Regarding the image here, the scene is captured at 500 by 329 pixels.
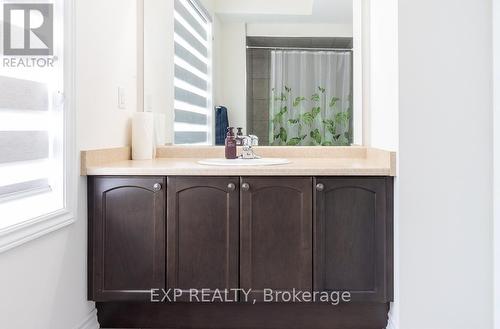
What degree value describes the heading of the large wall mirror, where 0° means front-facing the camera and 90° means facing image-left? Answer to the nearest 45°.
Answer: approximately 0°

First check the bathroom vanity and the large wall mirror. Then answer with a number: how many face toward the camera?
2

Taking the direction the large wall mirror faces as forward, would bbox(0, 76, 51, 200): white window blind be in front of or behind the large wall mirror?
in front
